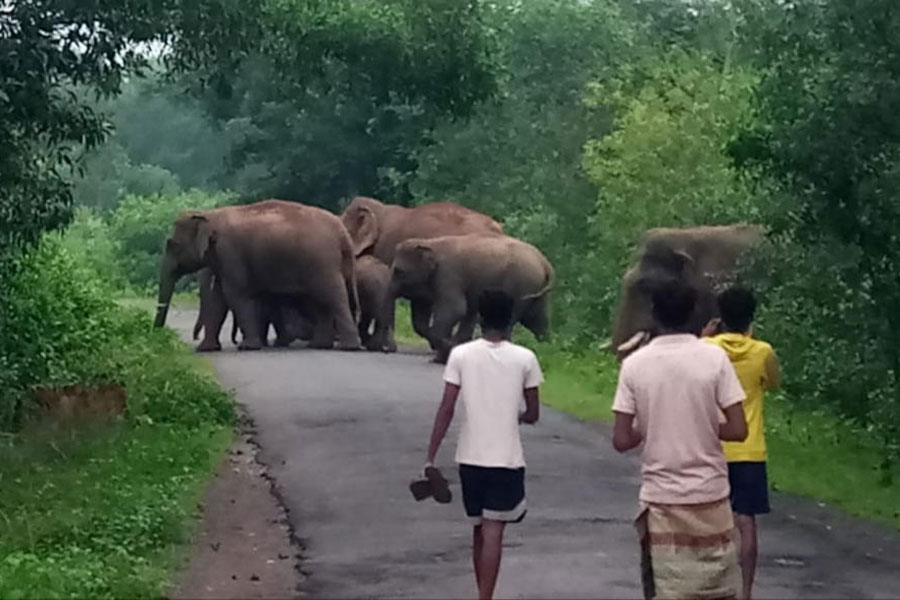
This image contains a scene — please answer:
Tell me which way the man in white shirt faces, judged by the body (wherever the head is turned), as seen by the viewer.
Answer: away from the camera

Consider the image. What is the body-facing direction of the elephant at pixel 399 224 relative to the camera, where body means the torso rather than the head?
to the viewer's left

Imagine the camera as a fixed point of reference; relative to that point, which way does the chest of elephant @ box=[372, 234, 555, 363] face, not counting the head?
to the viewer's left

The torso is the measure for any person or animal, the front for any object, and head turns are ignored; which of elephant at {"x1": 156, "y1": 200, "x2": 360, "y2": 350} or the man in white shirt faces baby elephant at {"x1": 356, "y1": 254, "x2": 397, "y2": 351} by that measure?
the man in white shirt

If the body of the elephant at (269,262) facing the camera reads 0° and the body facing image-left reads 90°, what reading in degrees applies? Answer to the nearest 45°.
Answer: approximately 90°

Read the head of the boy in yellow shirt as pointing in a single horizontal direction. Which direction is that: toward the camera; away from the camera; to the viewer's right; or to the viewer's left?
away from the camera

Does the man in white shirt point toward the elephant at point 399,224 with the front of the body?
yes

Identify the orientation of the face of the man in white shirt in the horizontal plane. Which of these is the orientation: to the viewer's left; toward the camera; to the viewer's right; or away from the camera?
away from the camera

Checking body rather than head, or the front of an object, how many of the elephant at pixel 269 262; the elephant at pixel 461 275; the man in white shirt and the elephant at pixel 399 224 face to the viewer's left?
3

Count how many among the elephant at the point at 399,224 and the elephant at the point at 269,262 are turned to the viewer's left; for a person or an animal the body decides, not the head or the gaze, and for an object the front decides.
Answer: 2

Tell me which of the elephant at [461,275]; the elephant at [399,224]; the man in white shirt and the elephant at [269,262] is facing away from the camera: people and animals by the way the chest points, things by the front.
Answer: the man in white shirt

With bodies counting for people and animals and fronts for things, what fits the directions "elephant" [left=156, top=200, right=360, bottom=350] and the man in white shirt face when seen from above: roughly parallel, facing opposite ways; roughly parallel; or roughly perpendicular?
roughly perpendicular

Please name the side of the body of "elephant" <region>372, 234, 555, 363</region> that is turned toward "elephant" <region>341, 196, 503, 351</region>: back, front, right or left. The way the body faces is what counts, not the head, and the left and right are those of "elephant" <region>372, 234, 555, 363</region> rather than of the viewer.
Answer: right

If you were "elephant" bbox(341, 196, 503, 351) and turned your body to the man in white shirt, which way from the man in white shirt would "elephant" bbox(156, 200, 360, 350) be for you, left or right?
right

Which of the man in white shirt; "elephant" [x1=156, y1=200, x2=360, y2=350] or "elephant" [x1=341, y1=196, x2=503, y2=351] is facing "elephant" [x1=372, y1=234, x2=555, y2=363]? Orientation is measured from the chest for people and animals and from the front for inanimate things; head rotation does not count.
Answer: the man in white shirt

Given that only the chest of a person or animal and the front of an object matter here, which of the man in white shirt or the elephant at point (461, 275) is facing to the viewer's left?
the elephant

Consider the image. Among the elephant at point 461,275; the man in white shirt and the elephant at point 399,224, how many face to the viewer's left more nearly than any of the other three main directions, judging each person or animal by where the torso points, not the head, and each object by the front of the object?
2
